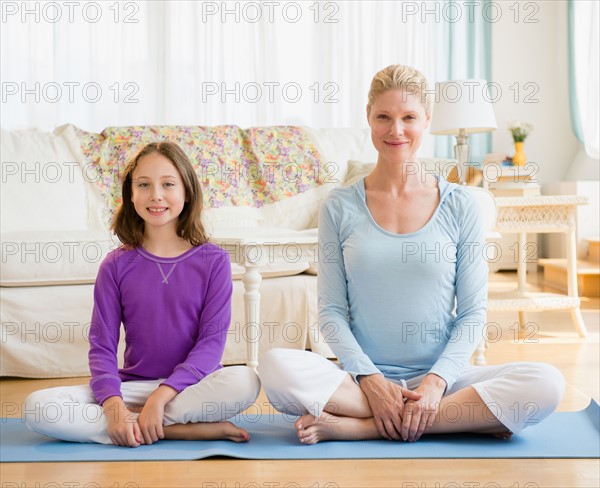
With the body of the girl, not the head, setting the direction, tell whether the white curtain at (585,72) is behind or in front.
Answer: behind

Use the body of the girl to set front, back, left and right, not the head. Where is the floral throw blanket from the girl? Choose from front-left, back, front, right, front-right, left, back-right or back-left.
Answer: back

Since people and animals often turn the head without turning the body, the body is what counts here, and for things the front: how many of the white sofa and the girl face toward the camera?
2

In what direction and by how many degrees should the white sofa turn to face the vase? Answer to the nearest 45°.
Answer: approximately 135° to its left

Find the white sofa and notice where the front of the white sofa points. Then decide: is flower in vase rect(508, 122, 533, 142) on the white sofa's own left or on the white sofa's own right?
on the white sofa's own left

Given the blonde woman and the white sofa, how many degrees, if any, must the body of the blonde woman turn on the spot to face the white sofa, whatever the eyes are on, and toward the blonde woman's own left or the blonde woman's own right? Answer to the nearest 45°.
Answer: approximately 135° to the blonde woman's own right

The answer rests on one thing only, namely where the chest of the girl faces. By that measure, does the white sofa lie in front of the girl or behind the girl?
behind

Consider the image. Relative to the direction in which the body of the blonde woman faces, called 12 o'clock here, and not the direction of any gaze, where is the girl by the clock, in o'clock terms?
The girl is roughly at 3 o'clock from the blonde woman.

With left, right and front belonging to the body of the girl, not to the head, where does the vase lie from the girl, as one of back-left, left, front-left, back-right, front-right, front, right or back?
back-left

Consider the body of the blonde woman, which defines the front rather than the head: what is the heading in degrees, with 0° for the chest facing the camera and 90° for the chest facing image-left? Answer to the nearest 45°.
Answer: approximately 0°
